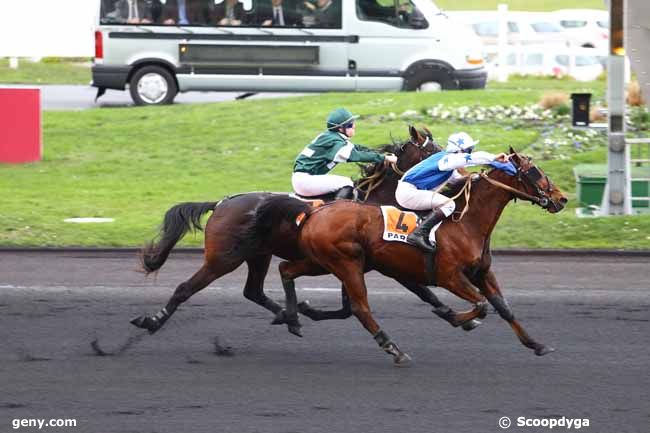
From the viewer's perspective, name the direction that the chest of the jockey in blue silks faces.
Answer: to the viewer's right

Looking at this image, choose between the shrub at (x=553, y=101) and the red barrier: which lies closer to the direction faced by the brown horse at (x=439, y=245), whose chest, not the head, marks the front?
the shrub

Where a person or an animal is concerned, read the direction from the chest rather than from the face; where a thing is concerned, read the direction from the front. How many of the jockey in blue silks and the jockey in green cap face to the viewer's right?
2

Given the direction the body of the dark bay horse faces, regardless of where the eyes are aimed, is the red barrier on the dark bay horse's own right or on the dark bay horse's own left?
on the dark bay horse's own left

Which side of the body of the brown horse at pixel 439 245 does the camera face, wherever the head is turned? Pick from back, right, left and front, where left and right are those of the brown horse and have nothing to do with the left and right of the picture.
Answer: right

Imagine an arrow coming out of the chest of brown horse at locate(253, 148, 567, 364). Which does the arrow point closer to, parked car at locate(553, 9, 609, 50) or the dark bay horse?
the parked car

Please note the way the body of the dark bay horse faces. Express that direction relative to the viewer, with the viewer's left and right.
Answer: facing to the right of the viewer

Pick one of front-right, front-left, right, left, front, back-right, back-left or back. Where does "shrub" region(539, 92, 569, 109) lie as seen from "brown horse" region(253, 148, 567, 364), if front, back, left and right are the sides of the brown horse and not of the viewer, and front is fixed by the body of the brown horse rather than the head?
left

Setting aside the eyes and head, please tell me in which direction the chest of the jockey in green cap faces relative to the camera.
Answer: to the viewer's right
